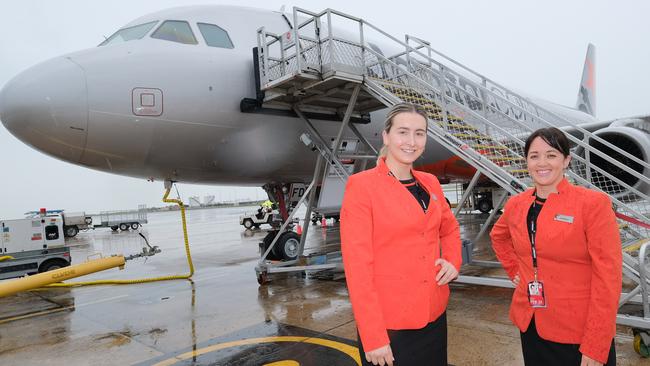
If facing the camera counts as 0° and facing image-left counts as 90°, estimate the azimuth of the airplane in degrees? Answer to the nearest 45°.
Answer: approximately 45°

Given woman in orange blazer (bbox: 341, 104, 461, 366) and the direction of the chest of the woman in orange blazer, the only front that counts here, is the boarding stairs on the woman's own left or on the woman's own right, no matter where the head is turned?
on the woman's own left

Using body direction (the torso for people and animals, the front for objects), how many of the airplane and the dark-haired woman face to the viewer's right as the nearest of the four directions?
0

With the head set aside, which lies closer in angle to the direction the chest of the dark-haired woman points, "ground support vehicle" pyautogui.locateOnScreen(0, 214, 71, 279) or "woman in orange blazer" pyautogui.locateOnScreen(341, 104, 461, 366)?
the woman in orange blazer

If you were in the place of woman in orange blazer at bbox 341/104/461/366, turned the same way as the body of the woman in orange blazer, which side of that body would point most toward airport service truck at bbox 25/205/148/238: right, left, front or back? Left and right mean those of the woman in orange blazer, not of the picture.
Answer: back

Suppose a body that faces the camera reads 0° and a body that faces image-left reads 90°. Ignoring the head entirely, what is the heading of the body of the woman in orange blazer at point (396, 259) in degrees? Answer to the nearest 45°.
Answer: approximately 315°

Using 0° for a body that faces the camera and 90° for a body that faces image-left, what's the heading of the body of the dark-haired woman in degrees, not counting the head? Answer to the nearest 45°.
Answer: approximately 45°

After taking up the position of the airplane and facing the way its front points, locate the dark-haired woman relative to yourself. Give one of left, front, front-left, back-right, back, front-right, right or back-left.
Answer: left

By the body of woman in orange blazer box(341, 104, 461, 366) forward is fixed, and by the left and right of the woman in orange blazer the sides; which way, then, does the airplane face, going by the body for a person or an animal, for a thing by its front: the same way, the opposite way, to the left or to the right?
to the right
